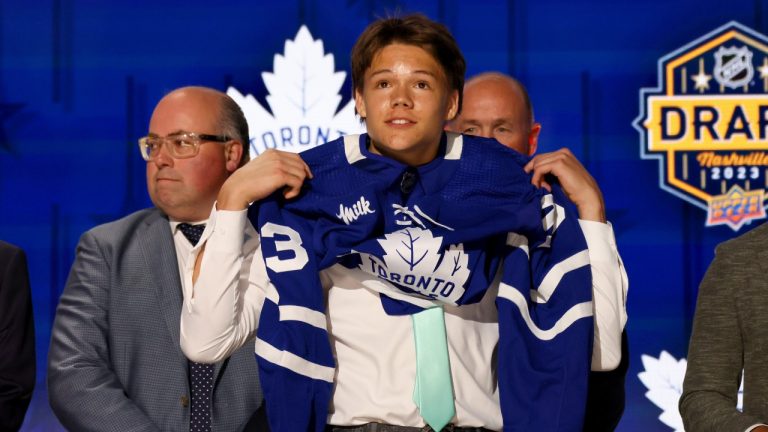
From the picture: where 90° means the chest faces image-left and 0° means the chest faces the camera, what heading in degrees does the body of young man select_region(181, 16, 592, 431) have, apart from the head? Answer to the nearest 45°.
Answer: approximately 0°

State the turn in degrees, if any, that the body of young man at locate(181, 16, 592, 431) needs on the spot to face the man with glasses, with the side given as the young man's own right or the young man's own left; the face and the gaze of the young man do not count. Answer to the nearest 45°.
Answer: approximately 135° to the young man's own right
